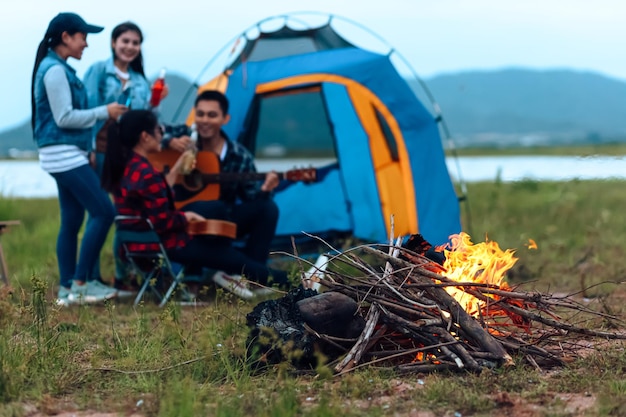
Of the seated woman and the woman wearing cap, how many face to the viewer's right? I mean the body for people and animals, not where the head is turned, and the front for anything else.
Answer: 2

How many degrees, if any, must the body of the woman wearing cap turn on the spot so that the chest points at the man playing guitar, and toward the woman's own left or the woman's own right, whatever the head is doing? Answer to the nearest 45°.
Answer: approximately 45° to the woman's own left

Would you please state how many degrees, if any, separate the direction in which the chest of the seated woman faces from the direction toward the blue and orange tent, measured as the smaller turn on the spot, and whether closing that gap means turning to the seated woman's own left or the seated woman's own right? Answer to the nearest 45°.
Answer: approximately 45° to the seated woman's own left

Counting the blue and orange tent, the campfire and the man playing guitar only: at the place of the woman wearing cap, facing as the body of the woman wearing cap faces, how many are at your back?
0

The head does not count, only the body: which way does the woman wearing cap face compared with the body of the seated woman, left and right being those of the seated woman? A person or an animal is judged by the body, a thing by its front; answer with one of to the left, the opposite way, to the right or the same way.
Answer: the same way

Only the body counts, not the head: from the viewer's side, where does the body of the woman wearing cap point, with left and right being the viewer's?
facing to the right of the viewer

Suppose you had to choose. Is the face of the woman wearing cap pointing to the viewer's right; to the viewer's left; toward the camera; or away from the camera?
to the viewer's right

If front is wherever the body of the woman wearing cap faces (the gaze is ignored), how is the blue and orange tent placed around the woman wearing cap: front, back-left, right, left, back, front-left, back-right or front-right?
front-left

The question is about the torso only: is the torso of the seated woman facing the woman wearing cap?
no

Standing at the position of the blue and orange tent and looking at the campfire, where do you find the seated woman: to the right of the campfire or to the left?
right

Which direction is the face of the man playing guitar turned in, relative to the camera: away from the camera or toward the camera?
toward the camera

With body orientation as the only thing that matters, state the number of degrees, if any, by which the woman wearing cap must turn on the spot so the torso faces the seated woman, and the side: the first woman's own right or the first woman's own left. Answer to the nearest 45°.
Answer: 0° — they already face them

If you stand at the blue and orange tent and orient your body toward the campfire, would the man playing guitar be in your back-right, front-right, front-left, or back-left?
front-right

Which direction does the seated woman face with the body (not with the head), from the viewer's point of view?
to the viewer's right
